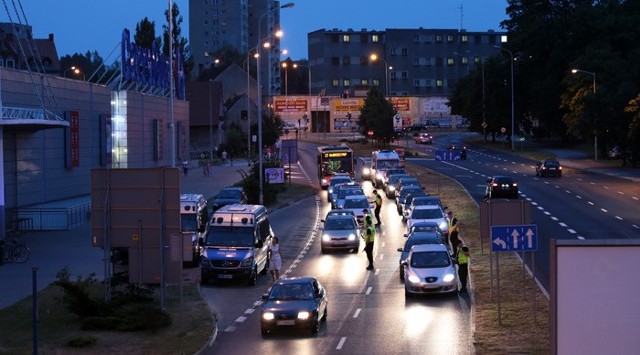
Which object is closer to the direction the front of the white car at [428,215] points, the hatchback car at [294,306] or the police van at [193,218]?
the hatchback car

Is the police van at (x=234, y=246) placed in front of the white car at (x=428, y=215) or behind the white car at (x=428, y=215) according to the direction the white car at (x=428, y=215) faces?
in front

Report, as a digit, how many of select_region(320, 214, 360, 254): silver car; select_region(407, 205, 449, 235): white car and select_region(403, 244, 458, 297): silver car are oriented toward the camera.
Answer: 3

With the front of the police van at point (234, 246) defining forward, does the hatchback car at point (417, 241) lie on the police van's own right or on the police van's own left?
on the police van's own left

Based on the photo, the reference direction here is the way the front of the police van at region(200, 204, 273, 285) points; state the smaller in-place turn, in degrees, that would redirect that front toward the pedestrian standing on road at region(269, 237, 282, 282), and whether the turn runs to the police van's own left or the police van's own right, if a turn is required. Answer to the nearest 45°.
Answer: approximately 45° to the police van's own left

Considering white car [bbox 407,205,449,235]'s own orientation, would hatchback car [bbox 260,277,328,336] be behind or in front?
in front

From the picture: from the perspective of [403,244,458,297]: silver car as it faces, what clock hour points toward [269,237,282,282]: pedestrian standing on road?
The pedestrian standing on road is roughly at 4 o'clock from the silver car.

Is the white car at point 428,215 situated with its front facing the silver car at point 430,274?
yes

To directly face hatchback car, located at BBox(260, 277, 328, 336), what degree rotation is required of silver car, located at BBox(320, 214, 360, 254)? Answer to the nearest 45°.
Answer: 0° — it already faces it

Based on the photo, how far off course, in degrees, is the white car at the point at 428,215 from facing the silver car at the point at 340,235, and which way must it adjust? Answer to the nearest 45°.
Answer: approximately 45° to its right

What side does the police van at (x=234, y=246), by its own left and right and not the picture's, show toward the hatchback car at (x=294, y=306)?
front
